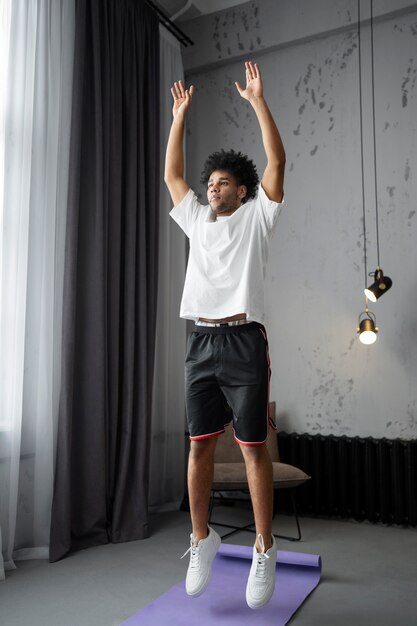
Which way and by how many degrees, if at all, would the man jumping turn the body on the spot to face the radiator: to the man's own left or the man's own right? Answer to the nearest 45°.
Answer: approximately 180°

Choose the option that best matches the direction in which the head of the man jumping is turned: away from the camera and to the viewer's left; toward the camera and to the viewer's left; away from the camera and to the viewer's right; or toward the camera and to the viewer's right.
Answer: toward the camera and to the viewer's left

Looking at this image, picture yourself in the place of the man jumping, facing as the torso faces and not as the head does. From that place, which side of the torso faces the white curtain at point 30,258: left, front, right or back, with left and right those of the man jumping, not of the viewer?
right

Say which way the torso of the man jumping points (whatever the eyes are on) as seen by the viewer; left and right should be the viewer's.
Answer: facing the viewer and to the left of the viewer

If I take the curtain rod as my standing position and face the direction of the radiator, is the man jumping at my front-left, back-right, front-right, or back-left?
front-right

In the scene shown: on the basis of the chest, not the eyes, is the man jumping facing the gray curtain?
no

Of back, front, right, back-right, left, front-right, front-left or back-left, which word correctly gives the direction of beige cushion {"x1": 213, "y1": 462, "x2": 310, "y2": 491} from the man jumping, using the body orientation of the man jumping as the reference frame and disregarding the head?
back-right

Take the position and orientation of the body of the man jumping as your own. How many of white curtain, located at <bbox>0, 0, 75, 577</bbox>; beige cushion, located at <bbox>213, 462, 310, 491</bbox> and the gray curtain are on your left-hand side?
0
